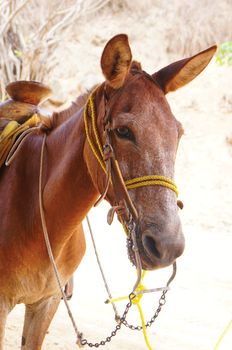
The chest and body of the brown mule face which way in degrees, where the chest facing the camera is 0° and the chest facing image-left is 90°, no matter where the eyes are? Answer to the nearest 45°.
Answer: approximately 315°
